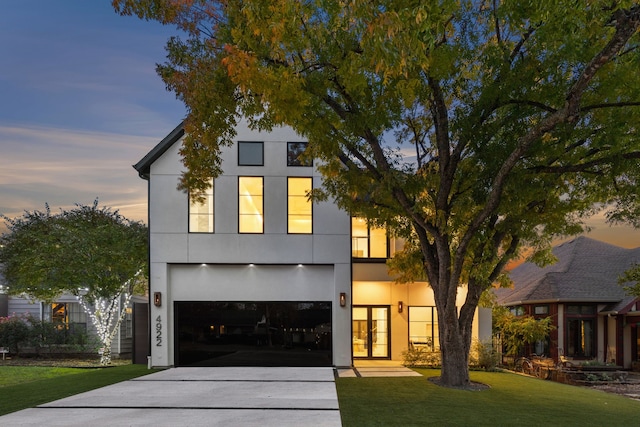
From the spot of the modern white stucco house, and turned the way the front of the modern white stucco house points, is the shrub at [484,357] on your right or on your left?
on your left

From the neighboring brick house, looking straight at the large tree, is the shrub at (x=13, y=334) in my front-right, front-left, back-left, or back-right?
front-right

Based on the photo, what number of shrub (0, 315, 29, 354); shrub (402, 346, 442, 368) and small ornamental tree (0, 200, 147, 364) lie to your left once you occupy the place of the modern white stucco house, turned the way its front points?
1

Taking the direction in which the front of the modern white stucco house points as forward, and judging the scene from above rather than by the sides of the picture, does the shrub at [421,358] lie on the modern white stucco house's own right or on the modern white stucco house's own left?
on the modern white stucco house's own left

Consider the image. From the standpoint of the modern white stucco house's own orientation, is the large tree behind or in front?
in front

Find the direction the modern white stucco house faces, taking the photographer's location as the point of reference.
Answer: facing the viewer

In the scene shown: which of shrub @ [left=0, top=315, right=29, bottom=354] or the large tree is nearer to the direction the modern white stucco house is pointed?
the large tree
